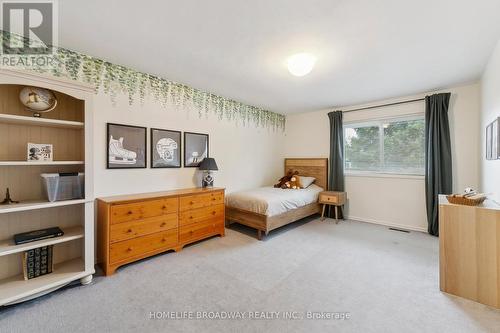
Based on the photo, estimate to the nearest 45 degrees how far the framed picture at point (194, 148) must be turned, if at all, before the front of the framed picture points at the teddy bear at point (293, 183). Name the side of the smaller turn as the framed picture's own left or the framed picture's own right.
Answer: approximately 45° to the framed picture's own left

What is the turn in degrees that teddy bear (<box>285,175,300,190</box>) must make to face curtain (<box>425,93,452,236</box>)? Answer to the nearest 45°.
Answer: approximately 135° to its left

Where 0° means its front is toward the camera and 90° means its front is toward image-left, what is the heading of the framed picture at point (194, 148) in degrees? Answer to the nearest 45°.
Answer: approximately 315°

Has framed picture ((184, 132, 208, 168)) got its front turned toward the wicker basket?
yes

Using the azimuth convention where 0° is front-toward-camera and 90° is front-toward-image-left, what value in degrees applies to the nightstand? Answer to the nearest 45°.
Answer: approximately 45°
